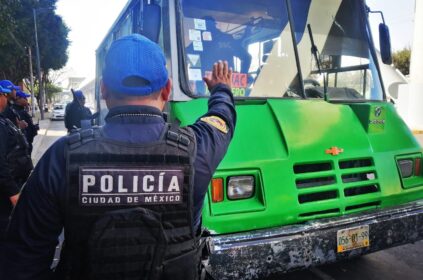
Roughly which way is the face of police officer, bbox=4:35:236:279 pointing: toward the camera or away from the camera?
away from the camera

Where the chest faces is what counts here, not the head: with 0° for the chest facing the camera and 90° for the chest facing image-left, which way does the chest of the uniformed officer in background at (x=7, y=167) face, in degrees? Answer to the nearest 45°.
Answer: approximately 270°

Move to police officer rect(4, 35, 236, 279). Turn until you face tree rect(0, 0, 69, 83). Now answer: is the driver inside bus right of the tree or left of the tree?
right

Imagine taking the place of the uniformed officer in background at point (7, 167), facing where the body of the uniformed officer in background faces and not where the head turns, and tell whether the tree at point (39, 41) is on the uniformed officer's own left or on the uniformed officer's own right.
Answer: on the uniformed officer's own left

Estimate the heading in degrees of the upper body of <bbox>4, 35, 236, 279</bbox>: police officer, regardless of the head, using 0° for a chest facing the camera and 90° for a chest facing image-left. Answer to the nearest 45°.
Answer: approximately 180°

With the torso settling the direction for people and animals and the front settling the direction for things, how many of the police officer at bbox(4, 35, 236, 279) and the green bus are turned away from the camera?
1
